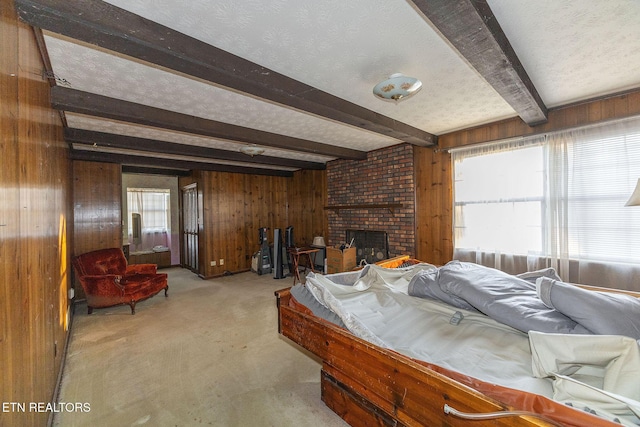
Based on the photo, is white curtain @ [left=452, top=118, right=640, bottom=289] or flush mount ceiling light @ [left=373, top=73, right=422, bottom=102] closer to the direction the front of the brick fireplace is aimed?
the flush mount ceiling light

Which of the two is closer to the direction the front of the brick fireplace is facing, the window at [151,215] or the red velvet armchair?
the red velvet armchair

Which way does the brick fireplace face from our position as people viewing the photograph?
facing the viewer and to the left of the viewer

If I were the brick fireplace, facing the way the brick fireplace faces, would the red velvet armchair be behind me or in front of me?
in front

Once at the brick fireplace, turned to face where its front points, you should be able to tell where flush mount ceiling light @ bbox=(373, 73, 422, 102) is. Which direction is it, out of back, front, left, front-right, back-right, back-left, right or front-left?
front-left

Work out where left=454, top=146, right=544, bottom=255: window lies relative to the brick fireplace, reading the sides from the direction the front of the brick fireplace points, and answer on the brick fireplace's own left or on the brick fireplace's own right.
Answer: on the brick fireplace's own left

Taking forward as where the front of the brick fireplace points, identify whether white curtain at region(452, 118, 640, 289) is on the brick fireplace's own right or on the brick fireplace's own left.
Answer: on the brick fireplace's own left

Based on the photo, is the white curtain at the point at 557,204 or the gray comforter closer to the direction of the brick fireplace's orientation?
the gray comforter

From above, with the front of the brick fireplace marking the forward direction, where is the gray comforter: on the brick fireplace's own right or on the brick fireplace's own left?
on the brick fireplace's own left

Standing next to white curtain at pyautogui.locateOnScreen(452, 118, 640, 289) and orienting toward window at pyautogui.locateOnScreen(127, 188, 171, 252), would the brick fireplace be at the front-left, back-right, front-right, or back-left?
front-right

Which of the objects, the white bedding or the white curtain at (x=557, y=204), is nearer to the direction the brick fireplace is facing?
the white bedding

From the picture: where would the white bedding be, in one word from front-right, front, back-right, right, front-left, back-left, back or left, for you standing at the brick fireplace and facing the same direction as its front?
front-left

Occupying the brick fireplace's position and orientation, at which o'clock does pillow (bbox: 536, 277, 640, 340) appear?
The pillow is roughly at 10 o'clock from the brick fireplace.
